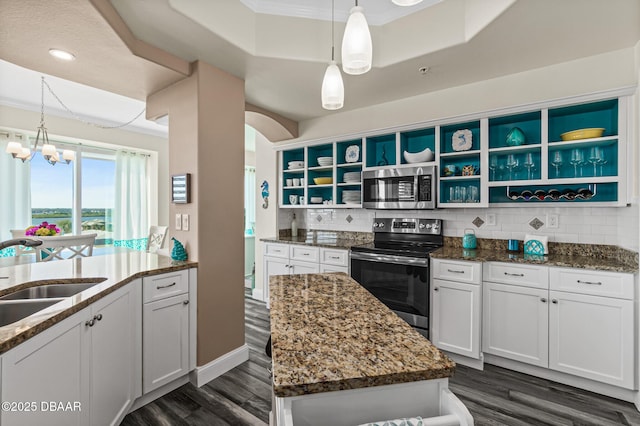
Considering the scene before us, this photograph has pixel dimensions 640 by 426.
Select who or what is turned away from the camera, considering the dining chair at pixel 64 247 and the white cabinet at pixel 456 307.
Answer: the dining chair

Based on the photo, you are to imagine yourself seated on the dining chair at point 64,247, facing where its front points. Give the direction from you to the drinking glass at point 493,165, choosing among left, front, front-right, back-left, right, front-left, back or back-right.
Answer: back-right

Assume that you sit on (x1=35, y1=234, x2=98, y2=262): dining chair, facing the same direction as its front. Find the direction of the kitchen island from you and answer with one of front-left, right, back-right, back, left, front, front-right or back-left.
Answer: back

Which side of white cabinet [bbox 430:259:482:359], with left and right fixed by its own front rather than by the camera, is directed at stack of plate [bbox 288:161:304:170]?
right

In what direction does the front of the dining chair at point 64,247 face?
away from the camera

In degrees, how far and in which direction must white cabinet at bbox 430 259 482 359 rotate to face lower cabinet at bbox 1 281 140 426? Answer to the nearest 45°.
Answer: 0° — it already faces it

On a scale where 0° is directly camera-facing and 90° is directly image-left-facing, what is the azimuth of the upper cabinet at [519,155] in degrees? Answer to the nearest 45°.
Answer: approximately 45°

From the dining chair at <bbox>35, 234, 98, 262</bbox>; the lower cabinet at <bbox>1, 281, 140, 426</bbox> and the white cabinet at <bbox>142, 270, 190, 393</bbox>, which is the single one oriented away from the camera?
the dining chair

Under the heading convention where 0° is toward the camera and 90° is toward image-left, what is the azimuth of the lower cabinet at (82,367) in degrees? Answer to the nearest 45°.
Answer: approximately 315°
